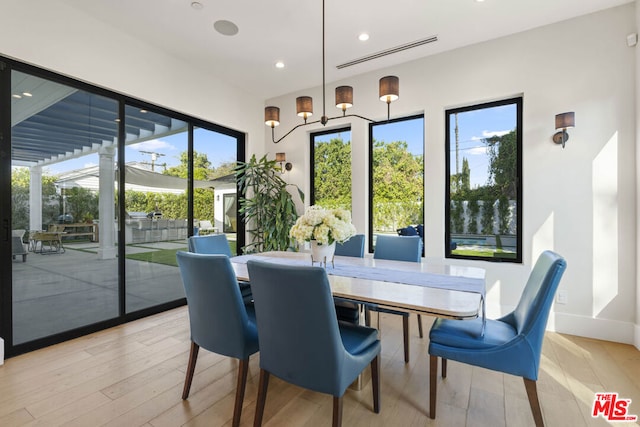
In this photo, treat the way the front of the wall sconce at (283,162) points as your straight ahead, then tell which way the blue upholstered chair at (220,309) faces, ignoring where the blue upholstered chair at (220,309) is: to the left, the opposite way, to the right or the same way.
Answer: the opposite way

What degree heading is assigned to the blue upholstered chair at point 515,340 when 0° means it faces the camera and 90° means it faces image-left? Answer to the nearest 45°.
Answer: approximately 90°

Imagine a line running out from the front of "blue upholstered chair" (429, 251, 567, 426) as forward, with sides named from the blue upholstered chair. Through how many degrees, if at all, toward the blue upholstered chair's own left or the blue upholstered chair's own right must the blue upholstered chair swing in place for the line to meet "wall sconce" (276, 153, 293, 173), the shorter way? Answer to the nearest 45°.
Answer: approximately 45° to the blue upholstered chair's own right

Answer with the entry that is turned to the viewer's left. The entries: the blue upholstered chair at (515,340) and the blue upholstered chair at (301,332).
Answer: the blue upholstered chair at (515,340)

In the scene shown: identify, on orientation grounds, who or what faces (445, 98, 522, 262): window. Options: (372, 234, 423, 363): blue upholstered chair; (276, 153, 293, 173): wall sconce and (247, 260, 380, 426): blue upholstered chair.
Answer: (247, 260, 380, 426): blue upholstered chair

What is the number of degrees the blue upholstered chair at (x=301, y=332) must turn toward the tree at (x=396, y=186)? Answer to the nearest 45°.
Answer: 0° — it already faces it

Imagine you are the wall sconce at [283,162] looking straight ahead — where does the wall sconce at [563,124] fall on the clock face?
the wall sconce at [563,124] is roughly at 9 o'clock from the wall sconce at [283,162].

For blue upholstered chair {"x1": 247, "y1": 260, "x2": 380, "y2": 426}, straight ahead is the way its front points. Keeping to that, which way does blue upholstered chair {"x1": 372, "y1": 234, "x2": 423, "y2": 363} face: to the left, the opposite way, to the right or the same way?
the opposite way

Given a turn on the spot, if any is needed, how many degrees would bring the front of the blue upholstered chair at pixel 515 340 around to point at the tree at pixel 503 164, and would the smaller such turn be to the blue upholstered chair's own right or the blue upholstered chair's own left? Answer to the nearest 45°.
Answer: approximately 90° to the blue upholstered chair's own right

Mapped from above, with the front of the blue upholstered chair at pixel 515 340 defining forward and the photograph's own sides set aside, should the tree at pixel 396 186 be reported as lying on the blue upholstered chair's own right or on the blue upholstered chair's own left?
on the blue upholstered chair's own right

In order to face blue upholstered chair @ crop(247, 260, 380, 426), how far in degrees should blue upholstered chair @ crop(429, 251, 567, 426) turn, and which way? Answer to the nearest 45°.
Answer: approximately 45° to its left

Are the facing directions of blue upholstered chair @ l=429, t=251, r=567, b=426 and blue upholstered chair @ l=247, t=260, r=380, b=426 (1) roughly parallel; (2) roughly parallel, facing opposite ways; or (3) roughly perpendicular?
roughly perpendicular

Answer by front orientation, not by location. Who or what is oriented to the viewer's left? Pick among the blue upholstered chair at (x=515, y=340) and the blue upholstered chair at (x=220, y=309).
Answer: the blue upholstered chair at (x=515, y=340)

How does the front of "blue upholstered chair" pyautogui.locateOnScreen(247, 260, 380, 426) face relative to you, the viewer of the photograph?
facing away from the viewer and to the right of the viewer

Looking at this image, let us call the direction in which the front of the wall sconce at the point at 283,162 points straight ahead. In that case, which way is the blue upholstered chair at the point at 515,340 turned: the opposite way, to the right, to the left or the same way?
to the right

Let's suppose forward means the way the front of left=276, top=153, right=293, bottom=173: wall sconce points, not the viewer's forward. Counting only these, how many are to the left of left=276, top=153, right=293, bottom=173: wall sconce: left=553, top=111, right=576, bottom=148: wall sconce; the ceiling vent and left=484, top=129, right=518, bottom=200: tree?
3

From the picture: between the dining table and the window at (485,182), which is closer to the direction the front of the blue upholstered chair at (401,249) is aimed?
the dining table
